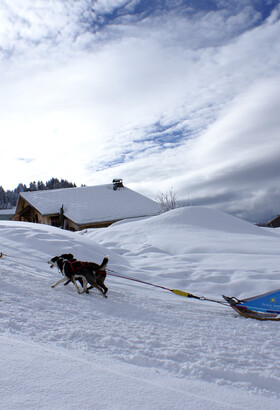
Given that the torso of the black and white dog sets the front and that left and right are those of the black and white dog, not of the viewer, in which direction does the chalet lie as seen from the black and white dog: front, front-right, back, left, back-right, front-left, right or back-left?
right

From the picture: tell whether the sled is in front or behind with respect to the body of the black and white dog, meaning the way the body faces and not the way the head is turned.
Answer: behind

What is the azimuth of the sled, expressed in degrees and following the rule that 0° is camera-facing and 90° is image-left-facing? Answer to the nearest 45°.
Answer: approximately 90°

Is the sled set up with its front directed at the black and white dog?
yes

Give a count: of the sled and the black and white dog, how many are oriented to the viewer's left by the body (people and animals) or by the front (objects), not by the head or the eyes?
2

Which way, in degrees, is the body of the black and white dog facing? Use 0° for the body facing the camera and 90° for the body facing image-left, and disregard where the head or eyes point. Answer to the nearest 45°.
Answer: approximately 90°

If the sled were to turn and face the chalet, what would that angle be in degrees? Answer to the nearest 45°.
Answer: approximately 45° to its right

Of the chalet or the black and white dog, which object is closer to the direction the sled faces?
the black and white dog
